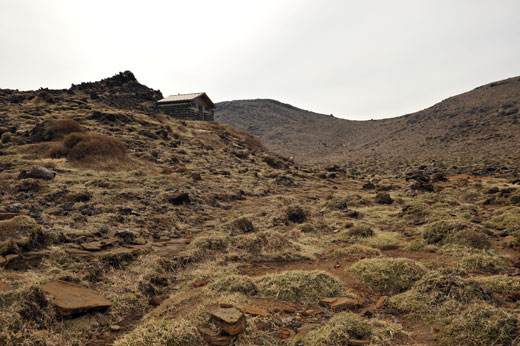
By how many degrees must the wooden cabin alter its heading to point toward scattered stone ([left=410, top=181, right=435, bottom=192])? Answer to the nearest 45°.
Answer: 0° — it already faces it

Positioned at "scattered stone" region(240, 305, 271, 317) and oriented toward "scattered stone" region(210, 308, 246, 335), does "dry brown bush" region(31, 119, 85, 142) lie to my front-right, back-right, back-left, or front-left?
back-right

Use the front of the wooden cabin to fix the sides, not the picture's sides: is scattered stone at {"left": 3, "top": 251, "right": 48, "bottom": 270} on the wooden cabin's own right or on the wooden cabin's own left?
on the wooden cabin's own right

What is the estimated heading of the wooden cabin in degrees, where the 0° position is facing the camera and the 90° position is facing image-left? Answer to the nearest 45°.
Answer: approximately 315°

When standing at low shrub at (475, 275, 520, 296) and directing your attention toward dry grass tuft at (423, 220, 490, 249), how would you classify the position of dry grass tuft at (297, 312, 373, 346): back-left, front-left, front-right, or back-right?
back-left

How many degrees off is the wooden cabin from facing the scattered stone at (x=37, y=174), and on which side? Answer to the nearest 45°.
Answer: approximately 45° to its right
